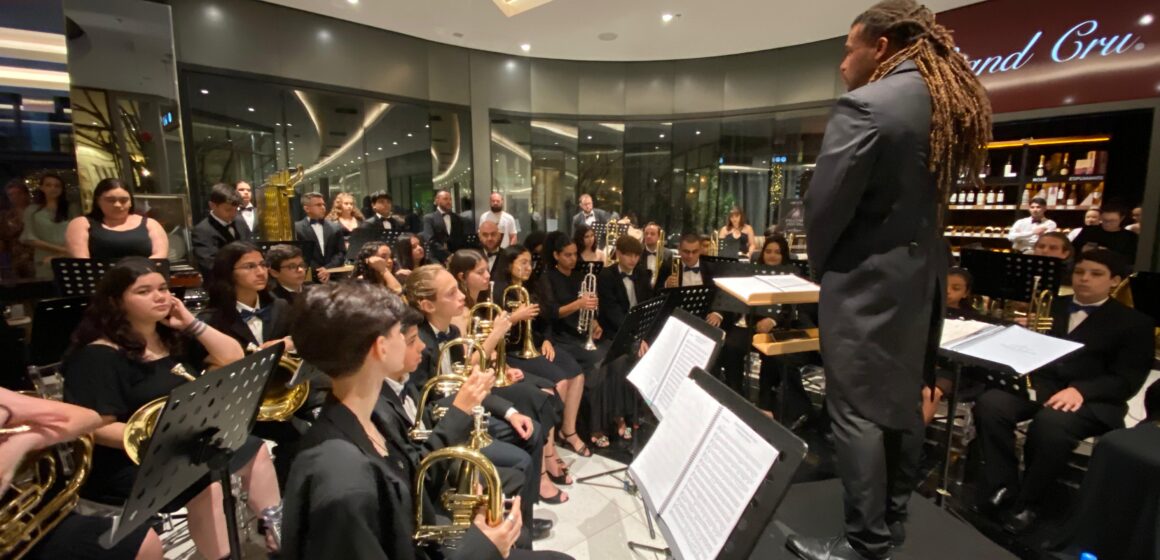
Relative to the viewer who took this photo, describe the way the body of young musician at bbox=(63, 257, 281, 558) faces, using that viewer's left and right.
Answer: facing the viewer and to the right of the viewer

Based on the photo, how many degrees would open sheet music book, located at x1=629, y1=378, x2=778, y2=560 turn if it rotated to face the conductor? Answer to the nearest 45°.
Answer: approximately 180°

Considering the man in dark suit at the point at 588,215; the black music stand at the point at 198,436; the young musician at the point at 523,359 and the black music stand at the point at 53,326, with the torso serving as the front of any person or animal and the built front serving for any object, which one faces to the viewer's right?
the young musician

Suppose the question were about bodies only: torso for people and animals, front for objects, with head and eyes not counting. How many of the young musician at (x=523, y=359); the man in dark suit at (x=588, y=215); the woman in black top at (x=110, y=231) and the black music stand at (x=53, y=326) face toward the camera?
2

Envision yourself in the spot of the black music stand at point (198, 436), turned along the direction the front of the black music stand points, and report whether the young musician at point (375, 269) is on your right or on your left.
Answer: on your right

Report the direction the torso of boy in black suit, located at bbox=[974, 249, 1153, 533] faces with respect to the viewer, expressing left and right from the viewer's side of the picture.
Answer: facing the viewer and to the left of the viewer

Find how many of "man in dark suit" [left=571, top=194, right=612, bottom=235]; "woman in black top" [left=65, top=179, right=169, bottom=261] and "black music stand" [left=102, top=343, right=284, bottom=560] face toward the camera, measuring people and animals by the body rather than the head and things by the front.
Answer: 2

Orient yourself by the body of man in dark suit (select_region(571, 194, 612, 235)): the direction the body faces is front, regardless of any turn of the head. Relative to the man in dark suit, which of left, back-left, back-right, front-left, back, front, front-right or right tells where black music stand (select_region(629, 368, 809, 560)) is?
front

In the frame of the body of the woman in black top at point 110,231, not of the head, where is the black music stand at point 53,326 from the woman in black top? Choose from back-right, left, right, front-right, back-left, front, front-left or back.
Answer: front

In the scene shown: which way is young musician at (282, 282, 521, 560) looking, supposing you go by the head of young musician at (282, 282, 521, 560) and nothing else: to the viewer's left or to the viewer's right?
to the viewer's right

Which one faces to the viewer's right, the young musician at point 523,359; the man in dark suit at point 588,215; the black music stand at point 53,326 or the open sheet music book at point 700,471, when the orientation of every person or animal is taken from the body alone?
the young musician

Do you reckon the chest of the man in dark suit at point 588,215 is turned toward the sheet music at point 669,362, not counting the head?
yes

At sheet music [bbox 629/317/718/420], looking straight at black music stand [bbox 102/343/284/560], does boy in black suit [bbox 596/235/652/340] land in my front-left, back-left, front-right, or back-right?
back-right

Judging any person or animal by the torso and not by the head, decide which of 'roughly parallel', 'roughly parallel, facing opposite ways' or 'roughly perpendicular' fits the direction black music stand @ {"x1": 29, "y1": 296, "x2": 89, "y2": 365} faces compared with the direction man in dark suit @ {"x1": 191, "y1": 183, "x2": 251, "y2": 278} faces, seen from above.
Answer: roughly parallel, facing opposite ways

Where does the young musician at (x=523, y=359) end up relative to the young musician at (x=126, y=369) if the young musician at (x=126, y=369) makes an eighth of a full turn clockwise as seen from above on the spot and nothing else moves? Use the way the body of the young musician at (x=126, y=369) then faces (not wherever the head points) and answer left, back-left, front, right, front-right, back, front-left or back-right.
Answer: left

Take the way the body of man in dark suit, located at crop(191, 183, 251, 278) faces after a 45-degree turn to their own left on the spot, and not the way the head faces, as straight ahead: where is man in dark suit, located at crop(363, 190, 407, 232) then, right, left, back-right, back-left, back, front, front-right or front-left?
front-left

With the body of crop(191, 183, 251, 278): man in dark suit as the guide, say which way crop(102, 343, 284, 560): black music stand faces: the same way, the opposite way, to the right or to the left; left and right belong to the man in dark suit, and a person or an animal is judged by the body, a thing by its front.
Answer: the opposite way

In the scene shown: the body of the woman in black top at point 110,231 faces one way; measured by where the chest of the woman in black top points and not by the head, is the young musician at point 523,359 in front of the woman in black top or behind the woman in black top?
in front

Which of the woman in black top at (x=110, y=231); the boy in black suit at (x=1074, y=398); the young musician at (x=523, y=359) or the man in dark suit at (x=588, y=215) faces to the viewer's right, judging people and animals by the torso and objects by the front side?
the young musician

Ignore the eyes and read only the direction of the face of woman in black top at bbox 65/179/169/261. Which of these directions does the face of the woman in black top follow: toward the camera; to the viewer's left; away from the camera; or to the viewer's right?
toward the camera

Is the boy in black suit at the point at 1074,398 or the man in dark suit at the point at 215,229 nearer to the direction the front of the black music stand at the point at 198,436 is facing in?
the man in dark suit

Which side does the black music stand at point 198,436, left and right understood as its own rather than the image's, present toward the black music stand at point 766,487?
back

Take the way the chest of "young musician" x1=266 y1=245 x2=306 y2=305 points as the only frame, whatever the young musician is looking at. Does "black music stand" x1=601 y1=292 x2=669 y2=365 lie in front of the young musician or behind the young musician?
in front
